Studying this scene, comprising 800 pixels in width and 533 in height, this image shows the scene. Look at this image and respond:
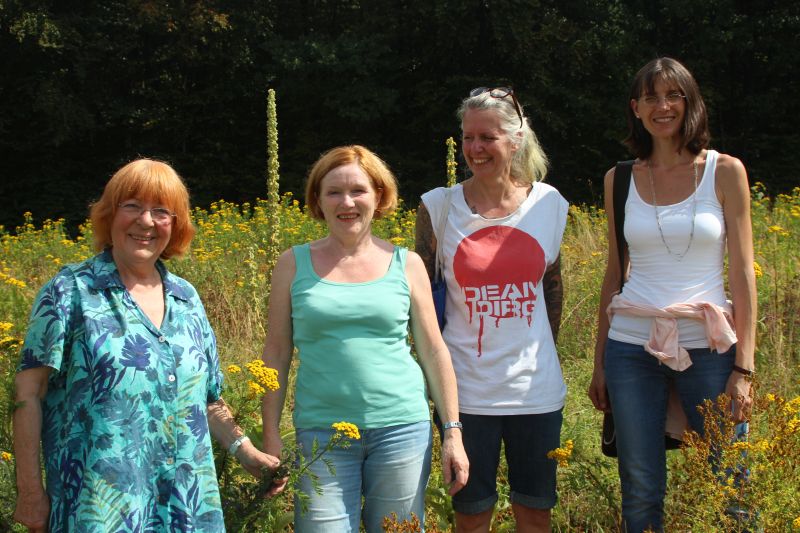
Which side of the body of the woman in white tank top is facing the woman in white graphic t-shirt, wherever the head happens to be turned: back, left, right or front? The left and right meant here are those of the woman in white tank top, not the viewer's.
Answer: right

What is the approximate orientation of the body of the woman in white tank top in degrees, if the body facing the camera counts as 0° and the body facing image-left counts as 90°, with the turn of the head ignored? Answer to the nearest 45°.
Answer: approximately 0°

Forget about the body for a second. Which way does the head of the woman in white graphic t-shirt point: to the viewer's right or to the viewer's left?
to the viewer's left

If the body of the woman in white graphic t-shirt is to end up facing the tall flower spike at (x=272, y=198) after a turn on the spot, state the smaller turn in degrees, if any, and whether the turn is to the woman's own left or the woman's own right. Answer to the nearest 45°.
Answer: approximately 135° to the woman's own right

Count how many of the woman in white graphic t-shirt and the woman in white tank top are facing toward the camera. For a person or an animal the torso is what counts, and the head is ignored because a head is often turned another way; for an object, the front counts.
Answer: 2

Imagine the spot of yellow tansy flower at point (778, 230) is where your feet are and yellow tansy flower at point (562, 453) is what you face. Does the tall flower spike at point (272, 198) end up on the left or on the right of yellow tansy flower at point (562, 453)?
right

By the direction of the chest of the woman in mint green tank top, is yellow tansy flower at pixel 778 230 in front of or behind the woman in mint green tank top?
behind
